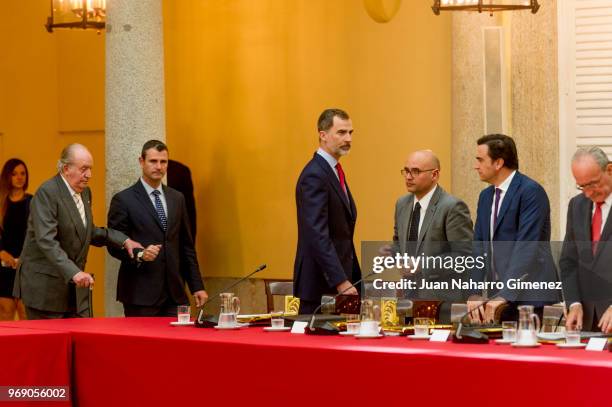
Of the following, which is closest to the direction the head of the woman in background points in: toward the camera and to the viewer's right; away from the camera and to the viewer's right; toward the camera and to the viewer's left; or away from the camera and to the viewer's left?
toward the camera and to the viewer's right

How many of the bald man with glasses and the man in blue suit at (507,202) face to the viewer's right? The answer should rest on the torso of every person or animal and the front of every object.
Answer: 0

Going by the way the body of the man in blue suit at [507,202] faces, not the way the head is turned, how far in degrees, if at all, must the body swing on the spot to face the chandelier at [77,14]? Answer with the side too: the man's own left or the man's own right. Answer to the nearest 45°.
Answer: approximately 90° to the man's own right

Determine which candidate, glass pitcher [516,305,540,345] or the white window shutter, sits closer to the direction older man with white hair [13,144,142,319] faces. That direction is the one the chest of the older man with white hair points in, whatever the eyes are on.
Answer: the glass pitcher

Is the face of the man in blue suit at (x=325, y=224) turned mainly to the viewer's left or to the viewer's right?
to the viewer's right

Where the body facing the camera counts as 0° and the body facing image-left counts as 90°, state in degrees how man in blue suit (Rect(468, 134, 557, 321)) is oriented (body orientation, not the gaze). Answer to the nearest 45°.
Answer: approximately 45°

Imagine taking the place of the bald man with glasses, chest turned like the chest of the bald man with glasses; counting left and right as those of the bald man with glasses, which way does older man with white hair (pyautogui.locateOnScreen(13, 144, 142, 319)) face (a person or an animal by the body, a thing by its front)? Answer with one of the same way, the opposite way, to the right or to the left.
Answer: to the left

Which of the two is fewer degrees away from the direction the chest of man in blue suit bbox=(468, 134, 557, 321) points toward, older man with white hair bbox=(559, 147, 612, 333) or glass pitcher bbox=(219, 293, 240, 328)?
the glass pitcher

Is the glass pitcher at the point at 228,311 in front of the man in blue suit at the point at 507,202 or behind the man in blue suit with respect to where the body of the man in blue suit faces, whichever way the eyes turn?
in front

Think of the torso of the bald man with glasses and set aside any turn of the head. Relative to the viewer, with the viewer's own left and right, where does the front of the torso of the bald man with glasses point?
facing the viewer and to the left of the viewer

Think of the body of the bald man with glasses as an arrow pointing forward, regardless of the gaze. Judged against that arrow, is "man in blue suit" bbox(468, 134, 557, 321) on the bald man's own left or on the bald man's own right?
on the bald man's own left

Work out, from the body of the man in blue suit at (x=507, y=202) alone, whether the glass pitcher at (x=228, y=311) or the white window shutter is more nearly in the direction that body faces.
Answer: the glass pitcher

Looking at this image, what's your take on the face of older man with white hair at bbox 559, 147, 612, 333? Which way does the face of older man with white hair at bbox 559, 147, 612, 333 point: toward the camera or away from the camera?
toward the camera

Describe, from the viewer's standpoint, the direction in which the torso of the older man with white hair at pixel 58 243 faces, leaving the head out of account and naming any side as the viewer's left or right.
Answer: facing the viewer and to the right of the viewer

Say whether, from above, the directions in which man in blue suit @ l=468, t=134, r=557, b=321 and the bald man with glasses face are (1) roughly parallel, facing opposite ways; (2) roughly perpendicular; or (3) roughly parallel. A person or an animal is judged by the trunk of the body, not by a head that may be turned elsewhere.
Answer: roughly parallel

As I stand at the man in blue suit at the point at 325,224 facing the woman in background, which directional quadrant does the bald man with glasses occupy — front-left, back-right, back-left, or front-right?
back-right

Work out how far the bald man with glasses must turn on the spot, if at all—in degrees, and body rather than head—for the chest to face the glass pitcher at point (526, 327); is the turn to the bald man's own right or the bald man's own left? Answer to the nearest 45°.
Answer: approximately 45° to the bald man's own left

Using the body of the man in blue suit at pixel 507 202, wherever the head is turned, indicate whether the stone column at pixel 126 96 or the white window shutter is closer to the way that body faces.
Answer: the stone column

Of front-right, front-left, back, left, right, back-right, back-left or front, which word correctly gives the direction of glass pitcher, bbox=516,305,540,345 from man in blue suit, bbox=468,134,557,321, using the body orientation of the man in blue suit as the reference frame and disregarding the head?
front-left
